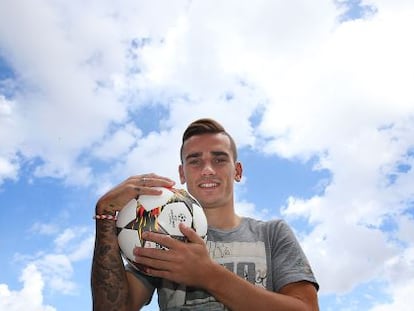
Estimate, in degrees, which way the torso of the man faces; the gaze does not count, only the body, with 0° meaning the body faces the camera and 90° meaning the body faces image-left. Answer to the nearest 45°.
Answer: approximately 0°
